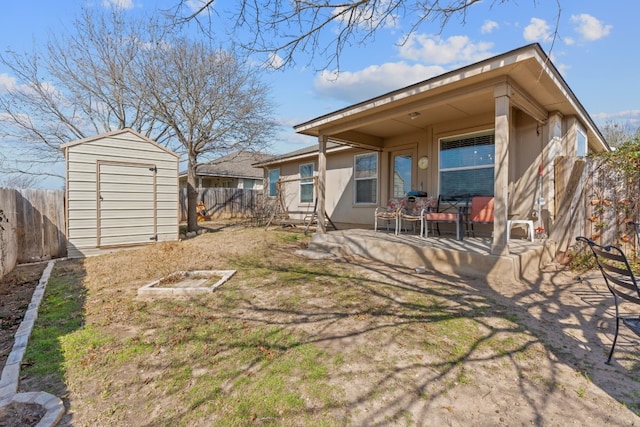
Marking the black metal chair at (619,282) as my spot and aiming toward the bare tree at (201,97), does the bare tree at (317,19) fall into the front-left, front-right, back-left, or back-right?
front-left

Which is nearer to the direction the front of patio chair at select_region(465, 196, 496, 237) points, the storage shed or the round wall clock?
the storage shed

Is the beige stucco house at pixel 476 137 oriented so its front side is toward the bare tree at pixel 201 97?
no

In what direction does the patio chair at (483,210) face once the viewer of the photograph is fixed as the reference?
facing the viewer and to the left of the viewer

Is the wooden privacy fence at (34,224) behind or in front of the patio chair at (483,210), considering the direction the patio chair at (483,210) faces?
in front

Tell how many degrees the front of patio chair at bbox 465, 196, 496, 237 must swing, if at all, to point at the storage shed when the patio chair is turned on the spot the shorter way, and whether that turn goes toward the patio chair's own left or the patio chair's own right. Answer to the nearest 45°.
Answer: approximately 45° to the patio chair's own right

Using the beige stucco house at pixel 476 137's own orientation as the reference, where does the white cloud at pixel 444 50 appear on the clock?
The white cloud is roughly at 5 o'clock from the beige stucco house.
